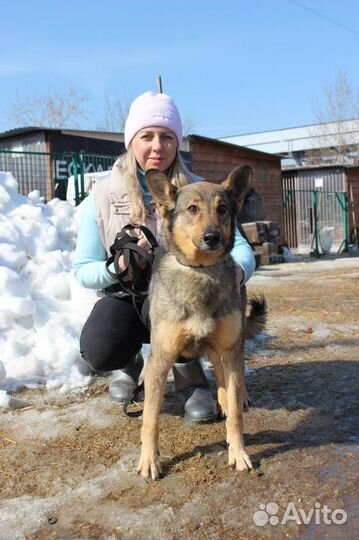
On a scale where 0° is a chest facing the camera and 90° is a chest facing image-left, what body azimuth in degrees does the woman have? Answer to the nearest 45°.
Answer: approximately 0°

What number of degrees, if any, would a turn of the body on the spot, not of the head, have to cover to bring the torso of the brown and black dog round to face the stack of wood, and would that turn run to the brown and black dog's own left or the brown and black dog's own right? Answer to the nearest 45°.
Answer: approximately 180°

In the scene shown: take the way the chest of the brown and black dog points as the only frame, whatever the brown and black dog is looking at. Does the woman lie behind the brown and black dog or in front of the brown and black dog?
behind

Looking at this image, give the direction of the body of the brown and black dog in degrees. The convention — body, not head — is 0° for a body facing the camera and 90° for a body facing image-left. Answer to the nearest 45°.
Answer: approximately 0°

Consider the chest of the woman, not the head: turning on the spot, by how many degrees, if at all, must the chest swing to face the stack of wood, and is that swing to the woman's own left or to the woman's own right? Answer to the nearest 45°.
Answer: approximately 180°

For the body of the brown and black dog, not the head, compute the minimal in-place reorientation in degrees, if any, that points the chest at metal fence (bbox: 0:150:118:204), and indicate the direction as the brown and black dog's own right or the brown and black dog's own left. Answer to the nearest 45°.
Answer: approximately 180°

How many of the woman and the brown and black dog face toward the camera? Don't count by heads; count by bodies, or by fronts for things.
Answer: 2

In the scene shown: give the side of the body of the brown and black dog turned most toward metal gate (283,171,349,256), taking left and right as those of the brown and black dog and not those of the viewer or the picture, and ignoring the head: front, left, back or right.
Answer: back

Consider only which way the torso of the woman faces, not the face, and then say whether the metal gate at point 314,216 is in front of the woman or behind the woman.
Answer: behind
